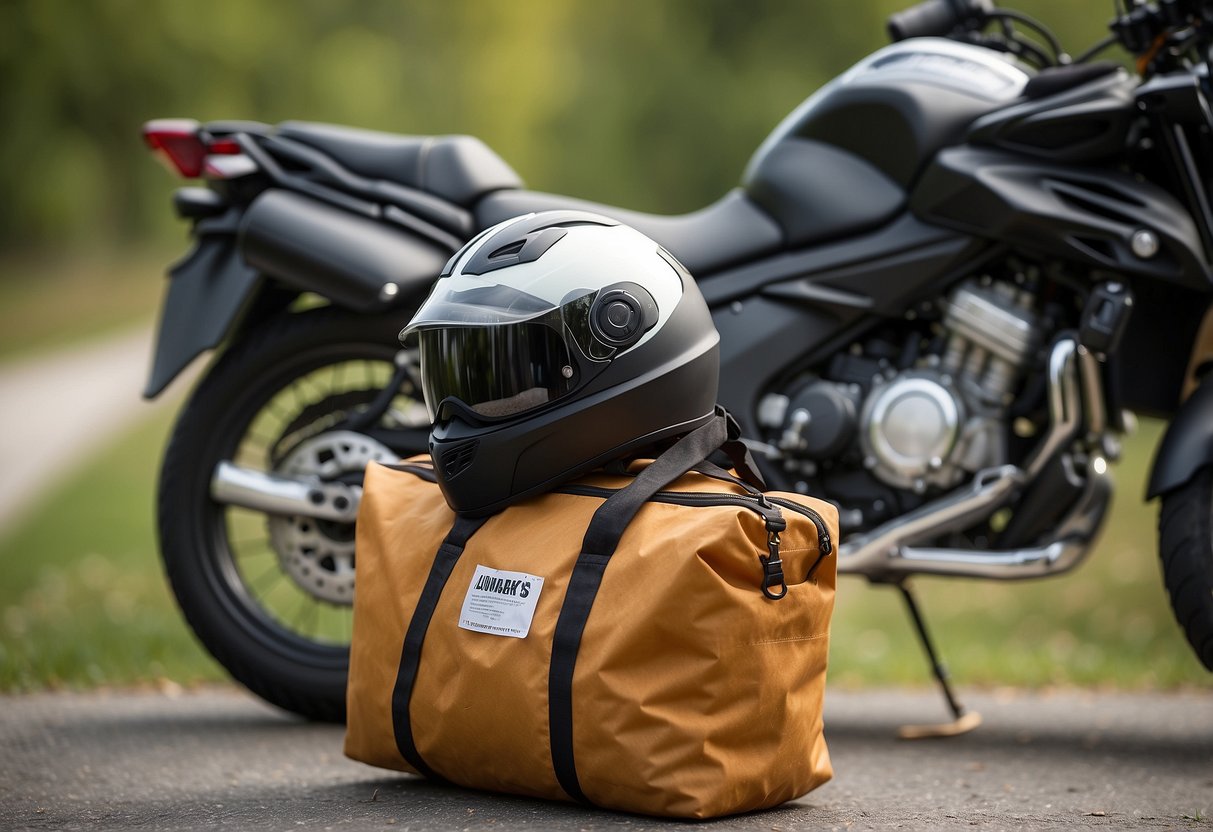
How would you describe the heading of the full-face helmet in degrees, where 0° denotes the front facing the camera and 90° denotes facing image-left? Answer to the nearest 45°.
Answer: approximately 45°

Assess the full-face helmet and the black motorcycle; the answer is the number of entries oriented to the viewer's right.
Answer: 1

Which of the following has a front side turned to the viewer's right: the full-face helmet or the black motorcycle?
the black motorcycle

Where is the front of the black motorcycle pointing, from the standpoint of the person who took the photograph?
facing to the right of the viewer
